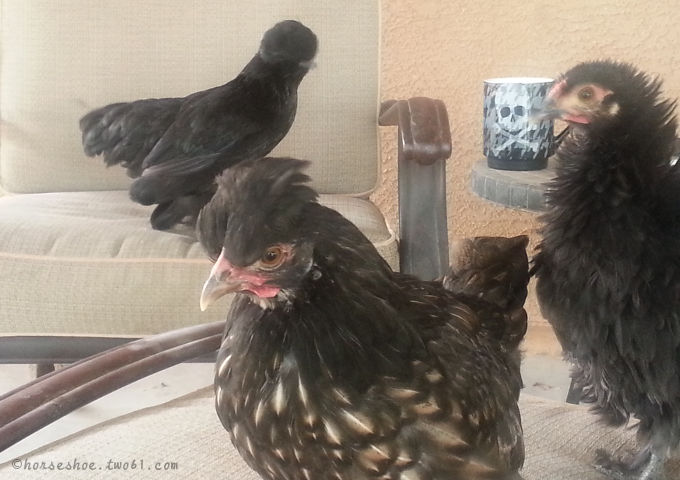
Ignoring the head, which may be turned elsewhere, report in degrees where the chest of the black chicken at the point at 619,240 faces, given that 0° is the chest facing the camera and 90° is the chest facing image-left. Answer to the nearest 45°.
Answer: approximately 90°

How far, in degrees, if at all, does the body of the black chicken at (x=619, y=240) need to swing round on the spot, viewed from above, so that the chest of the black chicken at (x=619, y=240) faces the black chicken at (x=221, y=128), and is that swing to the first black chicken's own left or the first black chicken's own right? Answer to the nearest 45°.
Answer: approximately 45° to the first black chicken's own right

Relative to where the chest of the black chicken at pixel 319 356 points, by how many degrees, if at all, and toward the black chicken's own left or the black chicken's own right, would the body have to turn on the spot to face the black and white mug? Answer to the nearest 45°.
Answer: approximately 180°

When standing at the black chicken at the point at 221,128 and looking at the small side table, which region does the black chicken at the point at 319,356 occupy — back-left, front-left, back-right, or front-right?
front-right

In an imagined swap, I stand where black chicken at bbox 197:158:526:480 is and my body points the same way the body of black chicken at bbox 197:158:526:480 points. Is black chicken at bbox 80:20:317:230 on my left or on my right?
on my right

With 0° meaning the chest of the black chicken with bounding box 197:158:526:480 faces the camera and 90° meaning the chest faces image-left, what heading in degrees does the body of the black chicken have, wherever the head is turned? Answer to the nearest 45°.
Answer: approximately 45°
